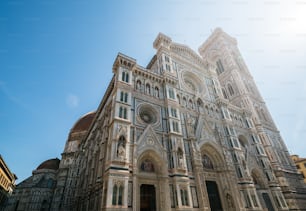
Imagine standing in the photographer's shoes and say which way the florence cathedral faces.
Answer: facing the viewer and to the right of the viewer
